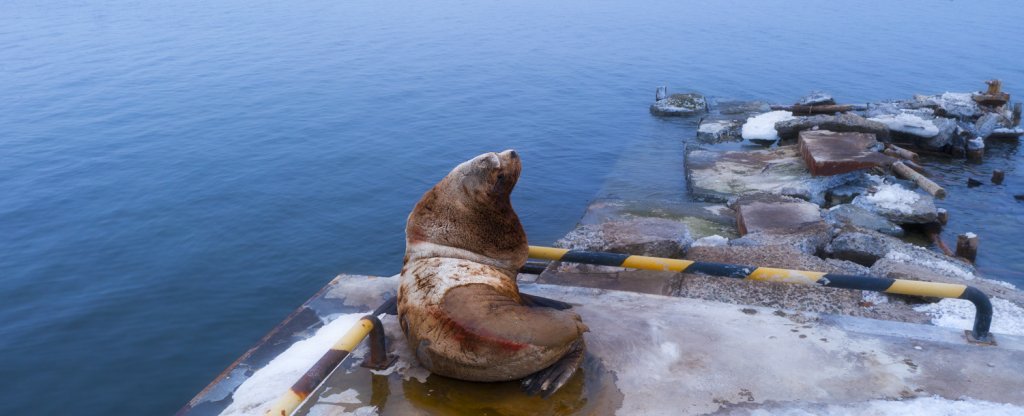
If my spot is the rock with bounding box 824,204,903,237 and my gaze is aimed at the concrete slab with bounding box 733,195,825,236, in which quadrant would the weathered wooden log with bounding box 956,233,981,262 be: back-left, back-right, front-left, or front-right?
back-left

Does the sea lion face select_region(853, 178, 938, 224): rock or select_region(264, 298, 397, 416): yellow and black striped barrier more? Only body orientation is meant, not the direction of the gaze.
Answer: the rock

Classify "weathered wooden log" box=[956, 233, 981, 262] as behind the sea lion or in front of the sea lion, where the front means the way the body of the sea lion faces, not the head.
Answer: in front
